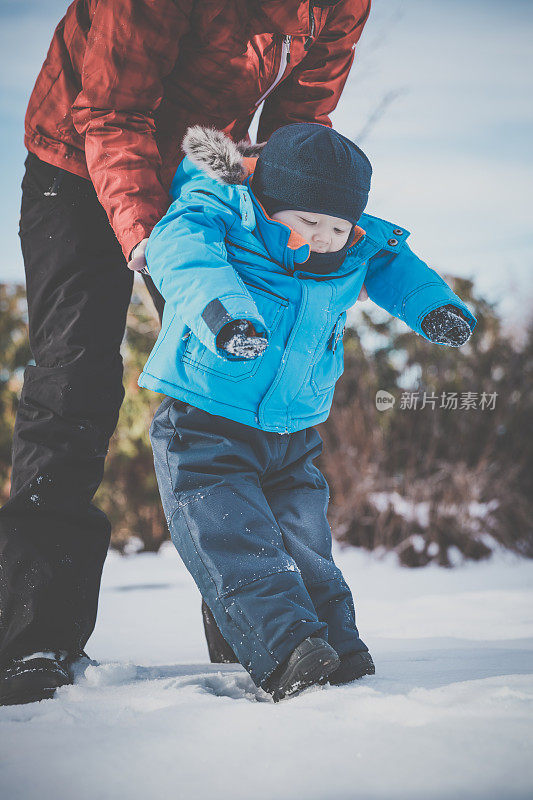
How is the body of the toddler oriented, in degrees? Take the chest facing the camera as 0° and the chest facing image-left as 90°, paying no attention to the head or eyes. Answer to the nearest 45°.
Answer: approximately 315°

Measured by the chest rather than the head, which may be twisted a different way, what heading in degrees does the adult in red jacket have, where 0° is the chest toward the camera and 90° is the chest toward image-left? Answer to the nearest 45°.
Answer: approximately 315°
